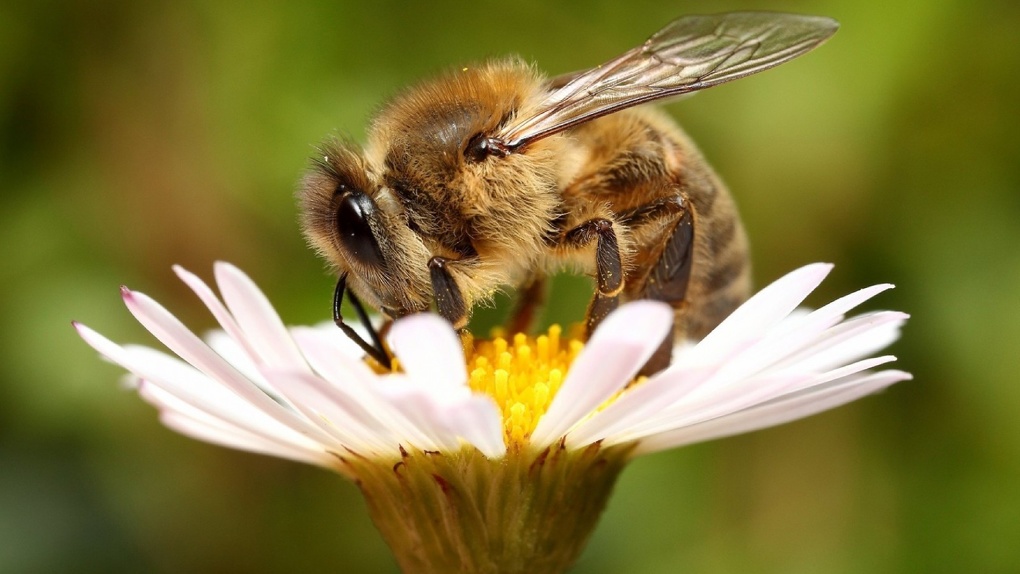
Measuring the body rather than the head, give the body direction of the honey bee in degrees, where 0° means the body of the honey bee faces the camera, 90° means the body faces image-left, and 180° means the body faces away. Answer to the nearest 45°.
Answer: approximately 90°
